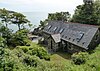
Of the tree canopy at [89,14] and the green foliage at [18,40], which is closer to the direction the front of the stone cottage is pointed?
the green foliage

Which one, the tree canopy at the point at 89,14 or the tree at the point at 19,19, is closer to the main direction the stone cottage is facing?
the tree

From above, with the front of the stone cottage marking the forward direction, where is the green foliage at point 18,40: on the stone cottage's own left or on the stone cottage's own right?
on the stone cottage's own right

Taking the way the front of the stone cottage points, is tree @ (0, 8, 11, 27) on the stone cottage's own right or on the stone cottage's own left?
on the stone cottage's own right

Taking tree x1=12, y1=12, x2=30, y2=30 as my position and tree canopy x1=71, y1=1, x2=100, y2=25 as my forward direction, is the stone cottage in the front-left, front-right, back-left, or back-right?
front-right

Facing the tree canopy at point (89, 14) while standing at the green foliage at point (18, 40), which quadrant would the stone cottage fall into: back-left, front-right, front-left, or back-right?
front-right

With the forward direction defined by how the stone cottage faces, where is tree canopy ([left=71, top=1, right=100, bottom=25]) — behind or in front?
behind

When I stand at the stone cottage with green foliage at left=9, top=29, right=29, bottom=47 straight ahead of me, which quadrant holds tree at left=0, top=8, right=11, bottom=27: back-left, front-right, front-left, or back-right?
front-right

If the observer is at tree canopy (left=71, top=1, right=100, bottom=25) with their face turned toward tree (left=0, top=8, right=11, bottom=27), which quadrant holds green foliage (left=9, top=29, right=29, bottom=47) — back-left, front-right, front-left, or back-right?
front-left

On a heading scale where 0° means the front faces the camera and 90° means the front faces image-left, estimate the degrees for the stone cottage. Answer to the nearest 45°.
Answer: approximately 45°

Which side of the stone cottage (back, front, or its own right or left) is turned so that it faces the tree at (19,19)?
right
